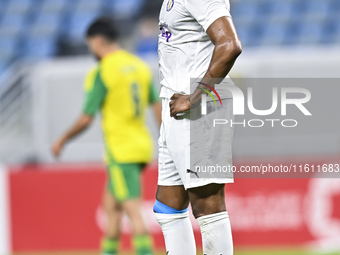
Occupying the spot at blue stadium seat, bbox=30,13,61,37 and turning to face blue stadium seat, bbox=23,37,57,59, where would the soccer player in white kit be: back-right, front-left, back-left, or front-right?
front-left

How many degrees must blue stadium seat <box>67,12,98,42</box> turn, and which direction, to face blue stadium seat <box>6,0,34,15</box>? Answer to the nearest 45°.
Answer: approximately 135° to its right

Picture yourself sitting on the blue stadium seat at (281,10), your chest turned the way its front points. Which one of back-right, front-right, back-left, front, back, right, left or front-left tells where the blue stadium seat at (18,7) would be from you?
right

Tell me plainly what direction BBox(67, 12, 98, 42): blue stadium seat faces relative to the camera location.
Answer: facing the viewer

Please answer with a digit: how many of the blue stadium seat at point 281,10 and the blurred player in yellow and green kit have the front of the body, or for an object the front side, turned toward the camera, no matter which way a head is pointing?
1

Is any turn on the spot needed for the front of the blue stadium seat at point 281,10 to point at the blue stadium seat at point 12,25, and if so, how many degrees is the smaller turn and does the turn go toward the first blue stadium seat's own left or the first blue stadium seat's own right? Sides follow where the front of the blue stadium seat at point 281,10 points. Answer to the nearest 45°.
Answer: approximately 90° to the first blue stadium seat's own right

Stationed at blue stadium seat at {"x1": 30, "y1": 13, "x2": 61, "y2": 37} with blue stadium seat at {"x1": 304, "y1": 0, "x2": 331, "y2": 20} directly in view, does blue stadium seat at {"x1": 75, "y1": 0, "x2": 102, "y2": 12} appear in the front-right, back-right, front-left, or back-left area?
front-left

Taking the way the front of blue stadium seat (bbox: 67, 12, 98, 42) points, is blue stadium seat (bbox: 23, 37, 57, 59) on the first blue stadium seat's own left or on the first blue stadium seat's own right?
on the first blue stadium seat's own right

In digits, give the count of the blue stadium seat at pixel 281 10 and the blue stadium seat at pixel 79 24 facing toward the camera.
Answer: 2

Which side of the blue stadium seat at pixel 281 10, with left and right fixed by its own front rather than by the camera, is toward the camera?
front

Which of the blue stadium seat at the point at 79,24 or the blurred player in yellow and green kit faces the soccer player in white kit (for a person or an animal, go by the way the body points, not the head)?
the blue stadium seat

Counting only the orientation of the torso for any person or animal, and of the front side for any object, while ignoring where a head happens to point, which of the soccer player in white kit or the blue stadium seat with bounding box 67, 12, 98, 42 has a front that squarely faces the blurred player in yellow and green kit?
the blue stadium seat
